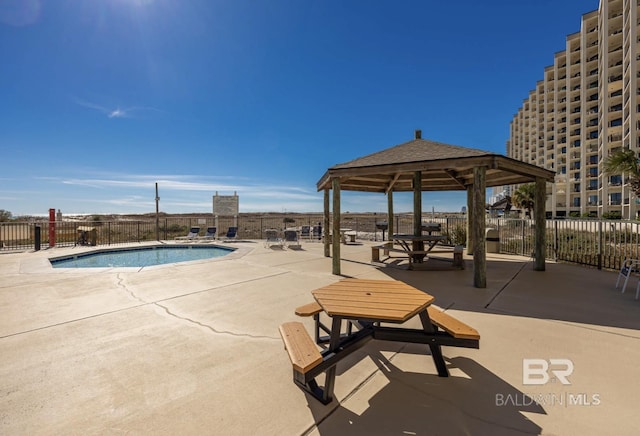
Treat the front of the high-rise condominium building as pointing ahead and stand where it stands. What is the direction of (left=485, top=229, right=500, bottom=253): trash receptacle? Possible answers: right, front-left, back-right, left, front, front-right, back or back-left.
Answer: front-left

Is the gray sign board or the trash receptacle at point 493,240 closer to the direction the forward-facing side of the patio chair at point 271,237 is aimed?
the trash receptacle

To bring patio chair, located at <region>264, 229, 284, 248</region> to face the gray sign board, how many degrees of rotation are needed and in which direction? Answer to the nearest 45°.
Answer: approximately 180°

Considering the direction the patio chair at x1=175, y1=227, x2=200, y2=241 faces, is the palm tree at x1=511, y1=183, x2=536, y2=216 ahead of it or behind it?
behind

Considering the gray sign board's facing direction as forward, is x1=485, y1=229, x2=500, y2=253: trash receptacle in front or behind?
in front

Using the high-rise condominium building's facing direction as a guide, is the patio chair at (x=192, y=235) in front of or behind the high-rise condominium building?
in front
